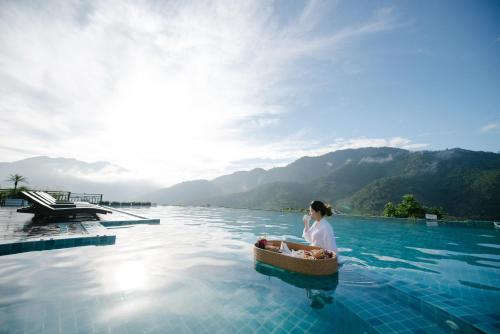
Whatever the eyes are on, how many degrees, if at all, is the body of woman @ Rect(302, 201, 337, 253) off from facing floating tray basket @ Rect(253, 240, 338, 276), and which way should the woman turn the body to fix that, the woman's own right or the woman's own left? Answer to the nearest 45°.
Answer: approximately 45° to the woman's own left

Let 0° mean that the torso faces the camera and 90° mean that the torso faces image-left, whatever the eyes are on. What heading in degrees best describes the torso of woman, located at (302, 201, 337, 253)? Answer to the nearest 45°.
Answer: approximately 90°

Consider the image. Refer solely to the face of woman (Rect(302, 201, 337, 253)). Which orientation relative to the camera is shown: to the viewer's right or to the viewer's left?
to the viewer's left
